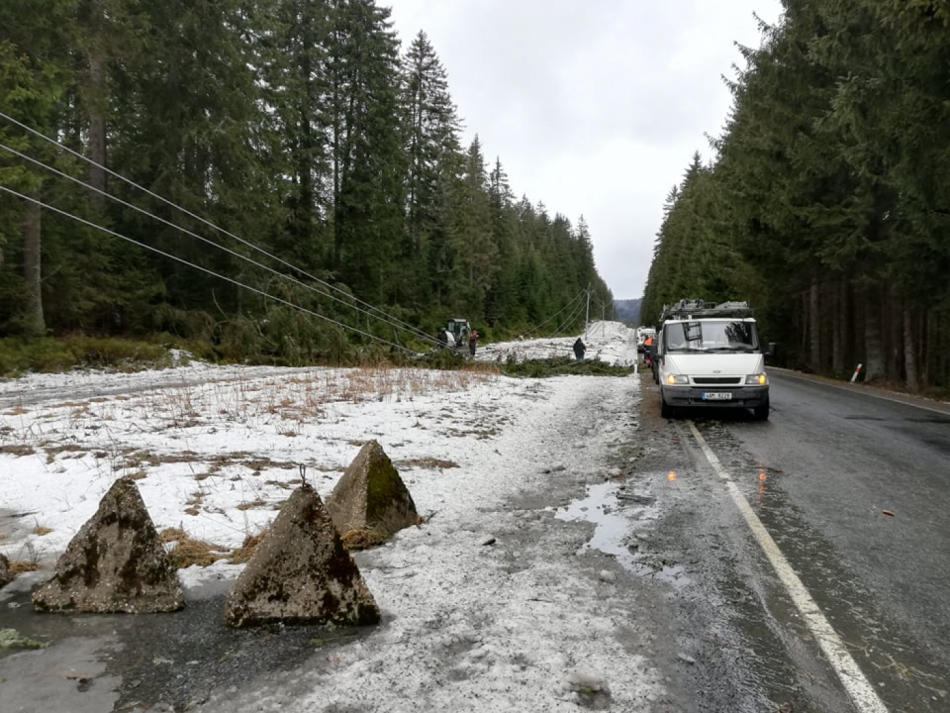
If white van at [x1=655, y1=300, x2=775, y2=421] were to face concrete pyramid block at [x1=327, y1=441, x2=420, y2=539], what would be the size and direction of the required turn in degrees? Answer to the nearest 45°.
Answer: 0° — it already faces it

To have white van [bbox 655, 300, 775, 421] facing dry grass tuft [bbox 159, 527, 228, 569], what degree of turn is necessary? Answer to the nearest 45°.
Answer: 0° — it already faces it

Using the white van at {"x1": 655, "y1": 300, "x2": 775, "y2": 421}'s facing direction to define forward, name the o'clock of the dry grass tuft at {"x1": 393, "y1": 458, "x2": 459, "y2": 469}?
The dry grass tuft is roughly at 1 o'clock from the white van.

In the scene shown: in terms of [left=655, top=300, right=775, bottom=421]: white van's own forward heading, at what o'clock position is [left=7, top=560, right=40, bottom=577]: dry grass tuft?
The dry grass tuft is roughly at 1 o'clock from the white van.

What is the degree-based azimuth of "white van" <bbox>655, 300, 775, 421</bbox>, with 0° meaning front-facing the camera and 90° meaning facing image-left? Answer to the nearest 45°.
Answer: approximately 0°

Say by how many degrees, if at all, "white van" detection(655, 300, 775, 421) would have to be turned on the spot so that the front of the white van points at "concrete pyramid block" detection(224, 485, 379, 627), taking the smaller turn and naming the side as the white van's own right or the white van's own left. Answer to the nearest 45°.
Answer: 0° — it already faces it

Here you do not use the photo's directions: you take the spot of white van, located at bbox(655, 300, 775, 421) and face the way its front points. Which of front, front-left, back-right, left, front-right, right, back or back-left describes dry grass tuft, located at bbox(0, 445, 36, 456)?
front-right

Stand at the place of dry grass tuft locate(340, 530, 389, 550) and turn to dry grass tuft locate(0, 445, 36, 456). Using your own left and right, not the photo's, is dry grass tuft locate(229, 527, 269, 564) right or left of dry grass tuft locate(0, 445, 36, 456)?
left
